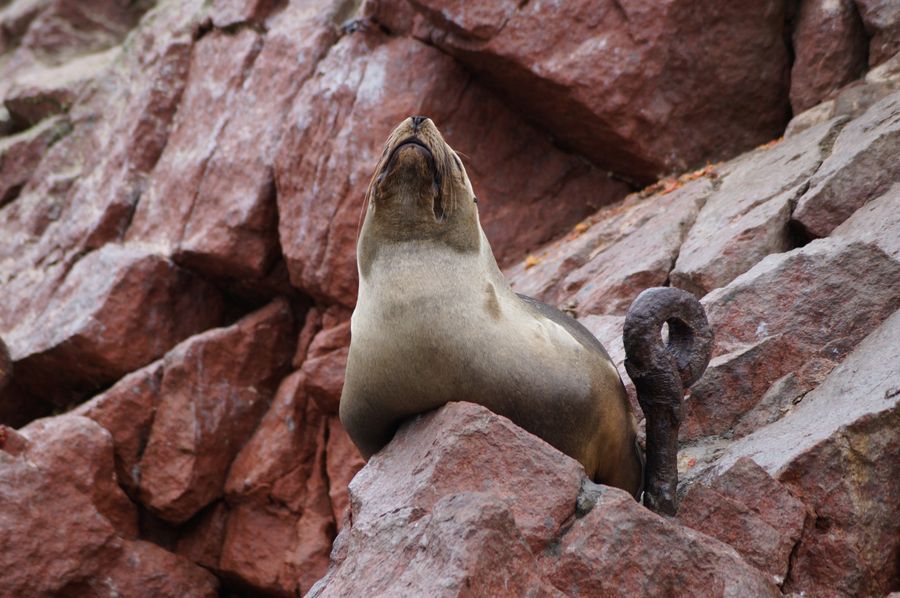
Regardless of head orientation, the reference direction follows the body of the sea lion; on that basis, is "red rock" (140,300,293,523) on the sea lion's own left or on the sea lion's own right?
on the sea lion's own right

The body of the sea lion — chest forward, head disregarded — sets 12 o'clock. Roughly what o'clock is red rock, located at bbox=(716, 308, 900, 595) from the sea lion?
The red rock is roughly at 8 o'clock from the sea lion.

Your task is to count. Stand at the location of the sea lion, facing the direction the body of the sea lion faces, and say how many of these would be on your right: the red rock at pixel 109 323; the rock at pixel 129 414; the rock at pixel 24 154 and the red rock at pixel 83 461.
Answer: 4

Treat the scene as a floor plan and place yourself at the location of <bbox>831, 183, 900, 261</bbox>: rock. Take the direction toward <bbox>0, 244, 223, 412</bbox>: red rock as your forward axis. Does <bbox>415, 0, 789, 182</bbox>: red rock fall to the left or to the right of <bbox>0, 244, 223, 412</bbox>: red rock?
right

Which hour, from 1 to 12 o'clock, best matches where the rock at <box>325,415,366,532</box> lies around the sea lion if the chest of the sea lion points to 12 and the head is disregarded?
The rock is roughly at 4 o'clock from the sea lion.

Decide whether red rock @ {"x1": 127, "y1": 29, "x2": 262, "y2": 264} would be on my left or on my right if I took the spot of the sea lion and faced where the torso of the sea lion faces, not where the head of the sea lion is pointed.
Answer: on my right

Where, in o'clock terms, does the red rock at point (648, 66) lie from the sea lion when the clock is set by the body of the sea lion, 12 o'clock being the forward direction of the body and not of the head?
The red rock is roughly at 5 o'clock from the sea lion.

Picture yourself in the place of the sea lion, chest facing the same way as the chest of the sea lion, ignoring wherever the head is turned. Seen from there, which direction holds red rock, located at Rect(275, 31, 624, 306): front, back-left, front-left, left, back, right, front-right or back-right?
back-right

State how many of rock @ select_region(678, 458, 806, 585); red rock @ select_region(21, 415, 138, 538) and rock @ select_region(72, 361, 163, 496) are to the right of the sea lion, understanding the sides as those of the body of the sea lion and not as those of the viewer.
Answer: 2

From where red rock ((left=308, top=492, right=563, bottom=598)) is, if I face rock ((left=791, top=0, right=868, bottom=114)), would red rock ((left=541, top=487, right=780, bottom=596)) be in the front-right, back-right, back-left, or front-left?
front-right

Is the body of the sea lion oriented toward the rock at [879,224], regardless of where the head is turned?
no

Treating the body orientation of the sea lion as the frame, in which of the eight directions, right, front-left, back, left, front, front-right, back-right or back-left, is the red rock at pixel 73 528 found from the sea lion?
right

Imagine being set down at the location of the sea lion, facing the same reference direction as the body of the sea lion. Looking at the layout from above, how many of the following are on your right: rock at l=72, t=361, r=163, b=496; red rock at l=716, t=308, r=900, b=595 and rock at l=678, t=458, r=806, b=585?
1

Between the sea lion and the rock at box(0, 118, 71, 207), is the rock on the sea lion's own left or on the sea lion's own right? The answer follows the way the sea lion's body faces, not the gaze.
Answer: on the sea lion's own right

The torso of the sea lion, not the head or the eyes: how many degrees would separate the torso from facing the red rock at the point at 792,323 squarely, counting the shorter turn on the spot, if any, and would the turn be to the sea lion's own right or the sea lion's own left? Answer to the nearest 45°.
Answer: approximately 180°

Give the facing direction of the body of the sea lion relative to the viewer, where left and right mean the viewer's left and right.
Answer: facing the viewer and to the left of the viewer
